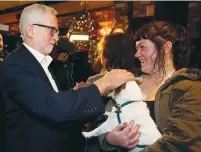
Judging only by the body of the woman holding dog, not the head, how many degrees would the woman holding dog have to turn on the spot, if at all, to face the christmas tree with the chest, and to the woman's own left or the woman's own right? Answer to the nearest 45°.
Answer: approximately 90° to the woman's own right

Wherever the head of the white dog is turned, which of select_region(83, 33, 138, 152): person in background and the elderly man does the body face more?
the elderly man

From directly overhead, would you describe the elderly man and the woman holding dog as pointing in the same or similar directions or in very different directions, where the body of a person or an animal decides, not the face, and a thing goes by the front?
very different directions

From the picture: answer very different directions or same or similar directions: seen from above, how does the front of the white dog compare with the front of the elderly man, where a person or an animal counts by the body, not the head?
very different directions

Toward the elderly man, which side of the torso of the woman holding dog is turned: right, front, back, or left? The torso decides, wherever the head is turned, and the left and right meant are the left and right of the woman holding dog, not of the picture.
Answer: front

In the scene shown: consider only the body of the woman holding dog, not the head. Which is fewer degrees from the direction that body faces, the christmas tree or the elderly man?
the elderly man

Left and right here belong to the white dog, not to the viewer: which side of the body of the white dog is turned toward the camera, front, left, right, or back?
left

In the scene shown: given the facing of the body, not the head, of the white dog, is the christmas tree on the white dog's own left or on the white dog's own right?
on the white dog's own right

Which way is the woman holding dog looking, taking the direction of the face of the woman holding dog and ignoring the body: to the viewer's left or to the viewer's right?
to the viewer's left

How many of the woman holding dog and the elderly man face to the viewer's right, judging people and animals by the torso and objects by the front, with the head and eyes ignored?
1

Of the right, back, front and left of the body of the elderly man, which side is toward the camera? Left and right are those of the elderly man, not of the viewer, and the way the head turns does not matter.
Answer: right

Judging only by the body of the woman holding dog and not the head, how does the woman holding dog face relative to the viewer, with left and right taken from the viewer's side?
facing to the left of the viewer

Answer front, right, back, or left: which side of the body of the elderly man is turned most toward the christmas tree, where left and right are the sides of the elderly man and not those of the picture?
left

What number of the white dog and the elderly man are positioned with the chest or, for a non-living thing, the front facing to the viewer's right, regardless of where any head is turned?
1

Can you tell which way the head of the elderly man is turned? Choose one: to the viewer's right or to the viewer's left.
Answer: to the viewer's right

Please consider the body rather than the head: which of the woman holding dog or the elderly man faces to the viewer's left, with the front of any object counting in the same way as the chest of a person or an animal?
the woman holding dog
